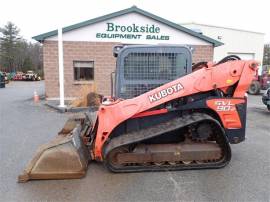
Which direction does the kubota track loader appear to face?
to the viewer's left

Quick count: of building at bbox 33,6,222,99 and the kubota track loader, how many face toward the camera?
1

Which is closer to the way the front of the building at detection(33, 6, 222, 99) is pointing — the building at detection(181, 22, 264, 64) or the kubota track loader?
the kubota track loader

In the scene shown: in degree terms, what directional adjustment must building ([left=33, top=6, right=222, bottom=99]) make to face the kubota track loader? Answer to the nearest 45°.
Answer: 0° — it already faces it

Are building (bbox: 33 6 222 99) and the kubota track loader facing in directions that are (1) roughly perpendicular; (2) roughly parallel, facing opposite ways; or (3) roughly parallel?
roughly perpendicular

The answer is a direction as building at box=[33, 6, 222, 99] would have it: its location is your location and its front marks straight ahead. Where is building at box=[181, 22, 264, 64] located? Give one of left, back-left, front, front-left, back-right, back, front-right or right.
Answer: back-left

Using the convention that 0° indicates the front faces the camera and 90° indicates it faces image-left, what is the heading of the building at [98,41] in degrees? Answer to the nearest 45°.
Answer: approximately 0°

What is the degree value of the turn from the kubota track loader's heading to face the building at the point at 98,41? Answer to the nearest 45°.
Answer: approximately 90° to its right

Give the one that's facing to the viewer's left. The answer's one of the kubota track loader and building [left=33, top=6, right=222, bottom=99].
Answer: the kubota track loader
